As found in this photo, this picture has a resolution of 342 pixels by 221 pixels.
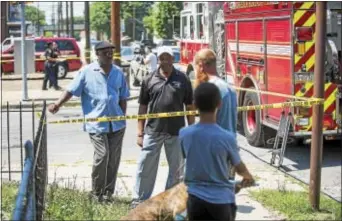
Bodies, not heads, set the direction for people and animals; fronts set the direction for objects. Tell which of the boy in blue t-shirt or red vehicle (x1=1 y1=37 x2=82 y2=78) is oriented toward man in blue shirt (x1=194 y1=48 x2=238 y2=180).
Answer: the boy in blue t-shirt

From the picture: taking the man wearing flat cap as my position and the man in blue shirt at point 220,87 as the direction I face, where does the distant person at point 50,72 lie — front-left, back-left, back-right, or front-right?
back-left

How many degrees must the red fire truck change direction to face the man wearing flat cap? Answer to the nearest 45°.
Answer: approximately 90° to its left

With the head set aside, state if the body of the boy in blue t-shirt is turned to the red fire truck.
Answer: yes

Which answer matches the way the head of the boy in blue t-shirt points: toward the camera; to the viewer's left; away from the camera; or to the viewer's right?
away from the camera

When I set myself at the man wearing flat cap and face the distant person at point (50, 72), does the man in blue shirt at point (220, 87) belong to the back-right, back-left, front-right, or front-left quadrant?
back-right

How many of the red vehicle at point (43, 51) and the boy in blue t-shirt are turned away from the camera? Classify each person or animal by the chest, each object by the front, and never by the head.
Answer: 1

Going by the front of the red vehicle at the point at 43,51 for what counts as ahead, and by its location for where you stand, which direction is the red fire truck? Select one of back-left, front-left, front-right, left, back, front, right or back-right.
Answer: left

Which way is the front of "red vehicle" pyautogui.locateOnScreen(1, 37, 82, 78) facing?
to the viewer's left

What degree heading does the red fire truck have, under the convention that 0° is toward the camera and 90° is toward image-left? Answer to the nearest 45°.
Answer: approximately 135°

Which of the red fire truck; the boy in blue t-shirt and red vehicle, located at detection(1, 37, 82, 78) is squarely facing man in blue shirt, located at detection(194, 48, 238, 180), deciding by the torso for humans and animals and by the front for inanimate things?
the boy in blue t-shirt

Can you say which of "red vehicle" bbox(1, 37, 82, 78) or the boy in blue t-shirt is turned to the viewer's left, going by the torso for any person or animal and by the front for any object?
the red vehicle

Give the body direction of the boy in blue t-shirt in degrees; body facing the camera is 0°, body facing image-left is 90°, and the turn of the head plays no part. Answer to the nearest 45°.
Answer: approximately 180°

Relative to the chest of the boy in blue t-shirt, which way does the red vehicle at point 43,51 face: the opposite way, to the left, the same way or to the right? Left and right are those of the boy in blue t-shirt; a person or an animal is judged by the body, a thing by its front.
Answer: to the left

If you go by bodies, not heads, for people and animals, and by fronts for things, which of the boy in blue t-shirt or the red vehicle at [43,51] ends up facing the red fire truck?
the boy in blue t-shirt
